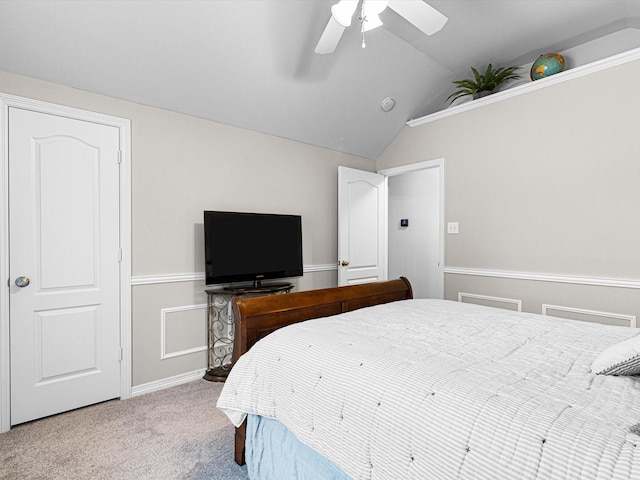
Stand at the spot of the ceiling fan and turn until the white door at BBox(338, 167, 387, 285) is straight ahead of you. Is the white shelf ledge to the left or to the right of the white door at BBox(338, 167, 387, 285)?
right

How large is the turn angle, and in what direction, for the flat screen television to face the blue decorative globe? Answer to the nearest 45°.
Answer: approximately 45° to its left

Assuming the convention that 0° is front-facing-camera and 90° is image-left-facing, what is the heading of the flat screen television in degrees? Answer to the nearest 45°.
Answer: approximately 315°
